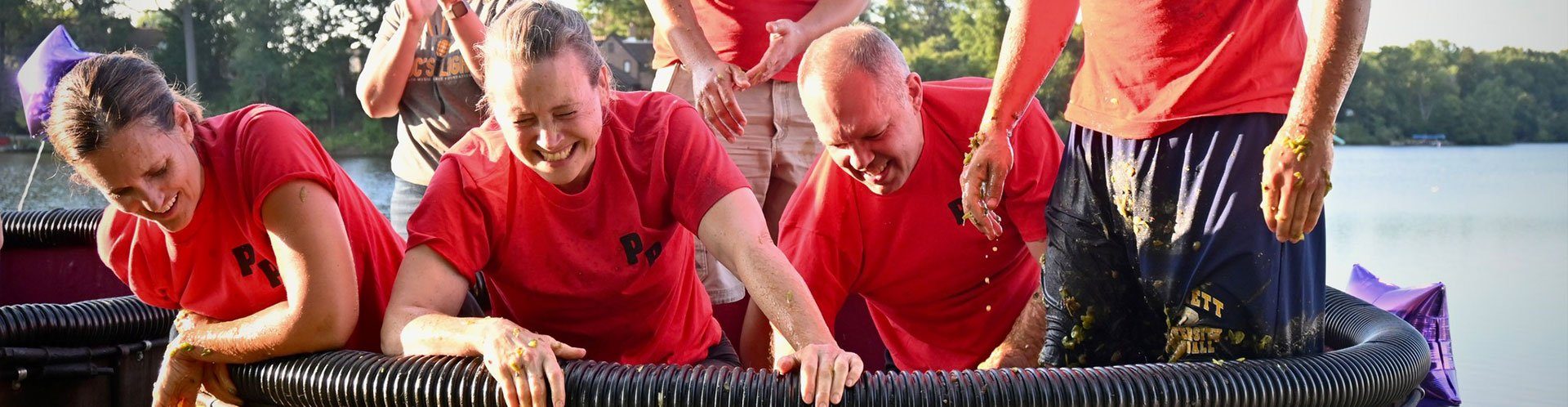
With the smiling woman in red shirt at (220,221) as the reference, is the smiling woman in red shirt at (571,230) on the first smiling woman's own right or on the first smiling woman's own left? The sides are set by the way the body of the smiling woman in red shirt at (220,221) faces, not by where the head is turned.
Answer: on the first smiling woman's own left

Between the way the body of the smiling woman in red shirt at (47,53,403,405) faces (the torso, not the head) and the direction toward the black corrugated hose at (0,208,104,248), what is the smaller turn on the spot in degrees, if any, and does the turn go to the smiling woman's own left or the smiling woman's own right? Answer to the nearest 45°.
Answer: approximately 135° to the smiling woman's own right

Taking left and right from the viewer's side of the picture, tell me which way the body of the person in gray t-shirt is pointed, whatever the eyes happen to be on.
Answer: facing the viewer

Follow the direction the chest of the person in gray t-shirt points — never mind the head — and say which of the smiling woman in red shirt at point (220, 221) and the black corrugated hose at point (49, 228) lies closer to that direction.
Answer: the smiling woman in red shirt

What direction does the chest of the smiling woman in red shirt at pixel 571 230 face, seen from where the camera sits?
toward the camera

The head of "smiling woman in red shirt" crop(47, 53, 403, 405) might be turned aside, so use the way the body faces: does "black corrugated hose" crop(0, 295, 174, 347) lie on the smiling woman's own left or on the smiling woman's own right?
on the smiling woman's own right

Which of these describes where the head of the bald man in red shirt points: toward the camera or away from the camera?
toward the camera

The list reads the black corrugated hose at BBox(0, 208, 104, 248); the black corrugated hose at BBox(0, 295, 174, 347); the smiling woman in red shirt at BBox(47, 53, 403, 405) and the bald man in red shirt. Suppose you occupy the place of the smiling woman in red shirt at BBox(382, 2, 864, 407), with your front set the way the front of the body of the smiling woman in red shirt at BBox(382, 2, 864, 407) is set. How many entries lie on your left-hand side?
1

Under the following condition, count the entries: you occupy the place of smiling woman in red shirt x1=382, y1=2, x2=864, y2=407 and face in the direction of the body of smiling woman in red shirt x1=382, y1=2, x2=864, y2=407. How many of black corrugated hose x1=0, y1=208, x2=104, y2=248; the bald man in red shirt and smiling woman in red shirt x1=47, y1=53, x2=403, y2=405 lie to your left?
1

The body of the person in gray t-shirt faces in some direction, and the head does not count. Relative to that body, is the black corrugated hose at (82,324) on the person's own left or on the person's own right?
on the person's own right

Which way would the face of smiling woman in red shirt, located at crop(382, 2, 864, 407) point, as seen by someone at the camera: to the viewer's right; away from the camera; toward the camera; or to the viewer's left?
toward the camera

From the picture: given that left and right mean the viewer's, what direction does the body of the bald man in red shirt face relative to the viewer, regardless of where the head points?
facing the viewer and to the left of the viewer

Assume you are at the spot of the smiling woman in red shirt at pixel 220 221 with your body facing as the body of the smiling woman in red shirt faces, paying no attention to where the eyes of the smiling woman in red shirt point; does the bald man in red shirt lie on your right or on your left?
on your left
